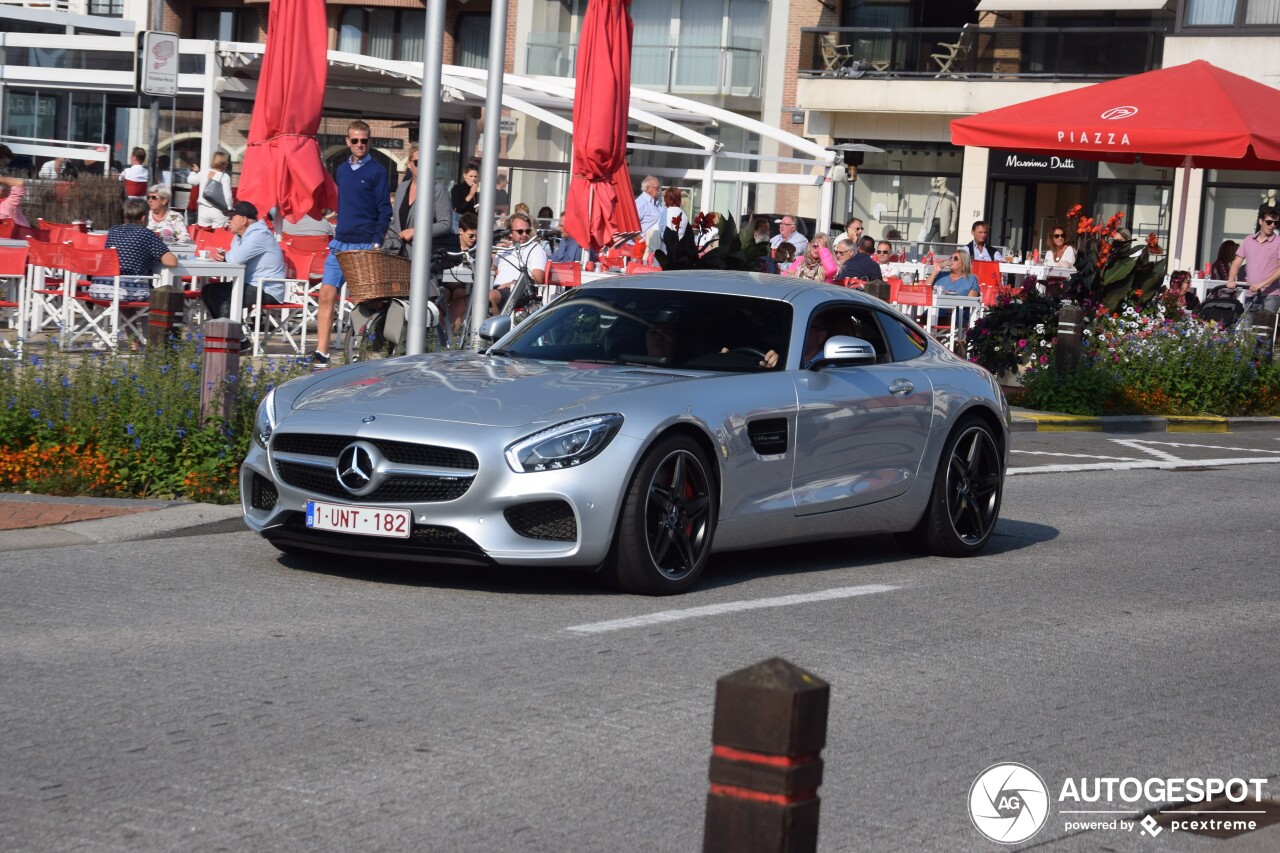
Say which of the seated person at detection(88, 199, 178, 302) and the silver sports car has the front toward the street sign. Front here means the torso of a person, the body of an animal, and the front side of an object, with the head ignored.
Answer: the seated person

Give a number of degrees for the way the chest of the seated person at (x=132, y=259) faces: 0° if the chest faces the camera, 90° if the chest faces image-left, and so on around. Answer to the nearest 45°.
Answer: approximately 180°

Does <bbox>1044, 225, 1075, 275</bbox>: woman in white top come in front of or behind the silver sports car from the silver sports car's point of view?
behind

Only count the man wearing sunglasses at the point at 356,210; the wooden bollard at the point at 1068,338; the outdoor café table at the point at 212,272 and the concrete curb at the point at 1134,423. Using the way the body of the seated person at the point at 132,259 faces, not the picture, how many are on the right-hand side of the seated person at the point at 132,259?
4

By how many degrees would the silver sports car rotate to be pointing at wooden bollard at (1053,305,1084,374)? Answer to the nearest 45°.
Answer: approximately 135° to its right

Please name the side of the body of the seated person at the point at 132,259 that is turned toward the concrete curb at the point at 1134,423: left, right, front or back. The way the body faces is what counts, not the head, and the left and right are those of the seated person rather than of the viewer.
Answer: right
